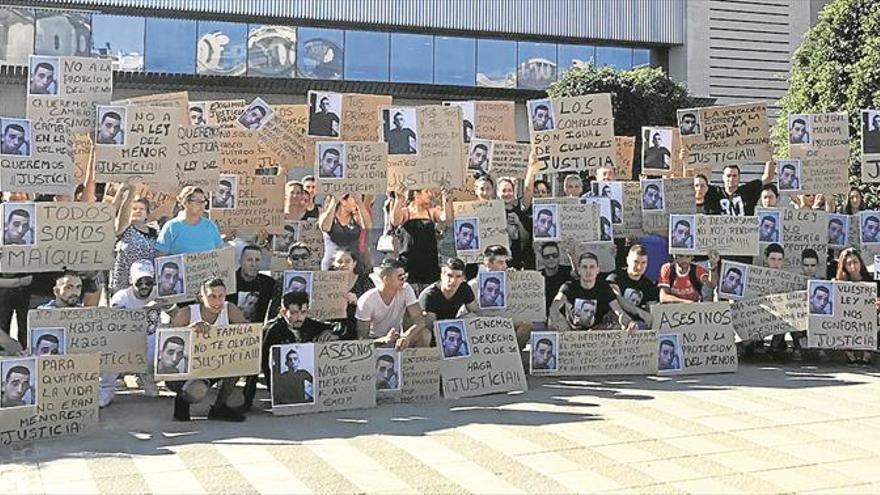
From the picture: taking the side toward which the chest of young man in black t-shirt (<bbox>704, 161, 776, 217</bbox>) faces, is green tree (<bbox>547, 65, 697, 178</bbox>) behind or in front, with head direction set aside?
behind

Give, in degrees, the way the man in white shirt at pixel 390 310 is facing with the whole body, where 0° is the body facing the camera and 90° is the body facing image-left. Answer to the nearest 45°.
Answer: approximately 315°

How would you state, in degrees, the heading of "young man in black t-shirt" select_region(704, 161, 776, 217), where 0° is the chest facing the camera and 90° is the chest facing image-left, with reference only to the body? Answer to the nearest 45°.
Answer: approximately 0°

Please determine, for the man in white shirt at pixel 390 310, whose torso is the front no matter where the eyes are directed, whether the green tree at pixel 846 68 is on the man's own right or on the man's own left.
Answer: on the man's own left

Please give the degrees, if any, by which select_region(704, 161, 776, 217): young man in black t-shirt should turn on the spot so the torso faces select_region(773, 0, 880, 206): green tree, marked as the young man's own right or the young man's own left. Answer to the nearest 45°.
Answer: approximately 180°
